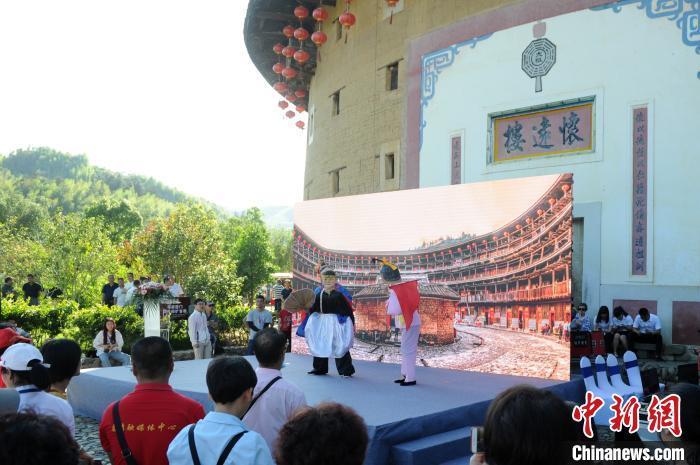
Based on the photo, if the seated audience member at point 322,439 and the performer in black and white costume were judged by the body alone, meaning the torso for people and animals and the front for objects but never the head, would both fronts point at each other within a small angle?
yes

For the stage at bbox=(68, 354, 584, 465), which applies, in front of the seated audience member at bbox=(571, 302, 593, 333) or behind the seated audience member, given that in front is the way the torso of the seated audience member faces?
in front

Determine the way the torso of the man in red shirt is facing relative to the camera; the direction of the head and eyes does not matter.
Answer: away from the camera

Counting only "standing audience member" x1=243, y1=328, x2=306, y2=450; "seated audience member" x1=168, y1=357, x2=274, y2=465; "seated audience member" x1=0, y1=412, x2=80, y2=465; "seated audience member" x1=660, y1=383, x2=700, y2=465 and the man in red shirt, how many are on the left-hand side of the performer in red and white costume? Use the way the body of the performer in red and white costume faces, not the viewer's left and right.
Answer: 5

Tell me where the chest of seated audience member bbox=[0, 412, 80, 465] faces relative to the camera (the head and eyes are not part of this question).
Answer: away from the camera

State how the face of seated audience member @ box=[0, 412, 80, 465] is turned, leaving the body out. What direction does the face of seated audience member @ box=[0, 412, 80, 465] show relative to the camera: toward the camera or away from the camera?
away from the camera

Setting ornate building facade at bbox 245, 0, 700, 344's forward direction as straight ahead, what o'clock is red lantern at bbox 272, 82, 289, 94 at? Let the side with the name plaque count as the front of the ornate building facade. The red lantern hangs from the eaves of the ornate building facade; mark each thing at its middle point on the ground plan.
The red lantern is roughly at 3 o'clock from the ornate building facade.

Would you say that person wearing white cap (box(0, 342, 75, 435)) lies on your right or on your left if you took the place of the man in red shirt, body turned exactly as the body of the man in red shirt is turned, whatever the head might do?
on your left

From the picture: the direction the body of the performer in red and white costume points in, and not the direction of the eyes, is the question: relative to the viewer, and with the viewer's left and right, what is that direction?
facing to the left of the viewer

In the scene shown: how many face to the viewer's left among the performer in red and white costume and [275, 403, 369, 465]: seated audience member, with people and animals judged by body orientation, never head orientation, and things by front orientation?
1

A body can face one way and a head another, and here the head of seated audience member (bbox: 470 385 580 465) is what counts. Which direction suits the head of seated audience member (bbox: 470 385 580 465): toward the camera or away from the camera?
away from the camera

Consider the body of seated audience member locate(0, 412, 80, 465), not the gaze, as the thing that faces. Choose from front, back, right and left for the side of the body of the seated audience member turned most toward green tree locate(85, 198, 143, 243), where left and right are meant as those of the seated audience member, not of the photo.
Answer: front

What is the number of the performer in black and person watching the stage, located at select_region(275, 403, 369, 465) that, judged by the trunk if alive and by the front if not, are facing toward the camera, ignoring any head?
1

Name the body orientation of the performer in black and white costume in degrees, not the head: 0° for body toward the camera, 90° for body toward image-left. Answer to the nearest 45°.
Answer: approximately 0°

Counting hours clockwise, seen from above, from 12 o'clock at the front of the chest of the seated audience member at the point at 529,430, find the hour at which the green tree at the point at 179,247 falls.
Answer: The green tree is roughly at 11 o'clock from the seated audience member.

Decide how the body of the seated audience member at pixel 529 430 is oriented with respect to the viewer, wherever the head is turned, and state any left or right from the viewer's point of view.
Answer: facing away from the viewer
